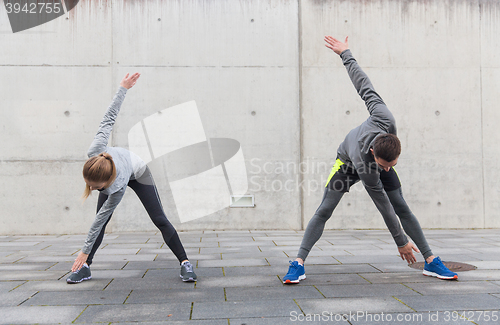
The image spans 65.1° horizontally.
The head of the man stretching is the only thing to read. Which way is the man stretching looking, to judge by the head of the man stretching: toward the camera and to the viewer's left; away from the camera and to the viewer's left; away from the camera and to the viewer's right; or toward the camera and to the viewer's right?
toward the camera and to the viewer's right

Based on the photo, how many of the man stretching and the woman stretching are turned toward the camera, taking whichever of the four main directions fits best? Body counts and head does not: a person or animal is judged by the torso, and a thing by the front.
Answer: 2

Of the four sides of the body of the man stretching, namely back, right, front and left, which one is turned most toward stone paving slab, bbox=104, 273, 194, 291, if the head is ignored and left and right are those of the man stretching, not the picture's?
right

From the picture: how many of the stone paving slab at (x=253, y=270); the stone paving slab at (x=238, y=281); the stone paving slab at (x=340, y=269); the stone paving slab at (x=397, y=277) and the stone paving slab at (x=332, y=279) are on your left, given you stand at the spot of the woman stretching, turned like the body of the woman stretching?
5

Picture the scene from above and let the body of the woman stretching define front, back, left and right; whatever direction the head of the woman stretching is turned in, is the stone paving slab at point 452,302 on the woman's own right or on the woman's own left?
on the woman's own left

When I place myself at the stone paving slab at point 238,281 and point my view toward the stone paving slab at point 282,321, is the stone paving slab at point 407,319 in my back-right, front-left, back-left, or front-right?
front-left

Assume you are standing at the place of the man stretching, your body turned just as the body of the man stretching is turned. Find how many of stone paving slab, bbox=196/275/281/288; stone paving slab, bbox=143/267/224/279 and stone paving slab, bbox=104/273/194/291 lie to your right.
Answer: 3

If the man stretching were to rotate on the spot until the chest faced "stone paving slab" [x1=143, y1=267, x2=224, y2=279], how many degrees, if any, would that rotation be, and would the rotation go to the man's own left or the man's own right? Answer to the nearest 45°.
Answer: approximately 90° to the man's own right

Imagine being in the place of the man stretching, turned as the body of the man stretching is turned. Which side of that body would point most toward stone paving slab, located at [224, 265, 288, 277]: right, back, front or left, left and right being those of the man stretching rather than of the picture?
right

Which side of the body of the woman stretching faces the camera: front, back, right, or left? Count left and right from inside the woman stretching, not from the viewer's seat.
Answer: front

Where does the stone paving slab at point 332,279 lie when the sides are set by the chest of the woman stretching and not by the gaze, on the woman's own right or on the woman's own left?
on the woman's own left

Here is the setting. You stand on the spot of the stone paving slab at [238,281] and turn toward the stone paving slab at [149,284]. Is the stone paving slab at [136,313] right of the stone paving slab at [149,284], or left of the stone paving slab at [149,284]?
left

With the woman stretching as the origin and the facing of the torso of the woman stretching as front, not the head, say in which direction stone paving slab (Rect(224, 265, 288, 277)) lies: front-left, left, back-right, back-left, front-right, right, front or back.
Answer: left

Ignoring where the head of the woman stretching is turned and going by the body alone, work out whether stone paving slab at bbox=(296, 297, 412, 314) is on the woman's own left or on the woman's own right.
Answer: on the woman's own left

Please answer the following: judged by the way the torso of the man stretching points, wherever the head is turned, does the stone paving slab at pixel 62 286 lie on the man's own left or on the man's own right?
on the man's own right

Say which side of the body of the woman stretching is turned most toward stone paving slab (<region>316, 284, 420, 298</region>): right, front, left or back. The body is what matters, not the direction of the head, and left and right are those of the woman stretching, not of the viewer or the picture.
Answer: left

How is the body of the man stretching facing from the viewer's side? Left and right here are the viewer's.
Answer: facing the viewer
